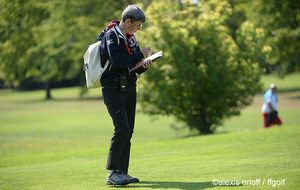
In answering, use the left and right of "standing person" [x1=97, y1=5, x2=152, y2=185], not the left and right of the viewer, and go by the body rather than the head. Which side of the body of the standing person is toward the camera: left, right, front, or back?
right

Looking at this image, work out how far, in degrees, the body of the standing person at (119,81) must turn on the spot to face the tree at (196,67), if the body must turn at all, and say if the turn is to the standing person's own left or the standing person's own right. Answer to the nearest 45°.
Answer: approximately 90° to the standing person's own left

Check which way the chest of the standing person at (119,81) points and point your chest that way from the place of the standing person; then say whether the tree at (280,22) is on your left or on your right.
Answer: on your left

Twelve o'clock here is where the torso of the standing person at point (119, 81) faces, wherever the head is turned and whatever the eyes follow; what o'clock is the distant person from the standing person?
The distant person is roughly at 10 o'clock from the standing person.

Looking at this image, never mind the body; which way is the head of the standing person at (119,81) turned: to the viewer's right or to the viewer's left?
to the viewer's right
